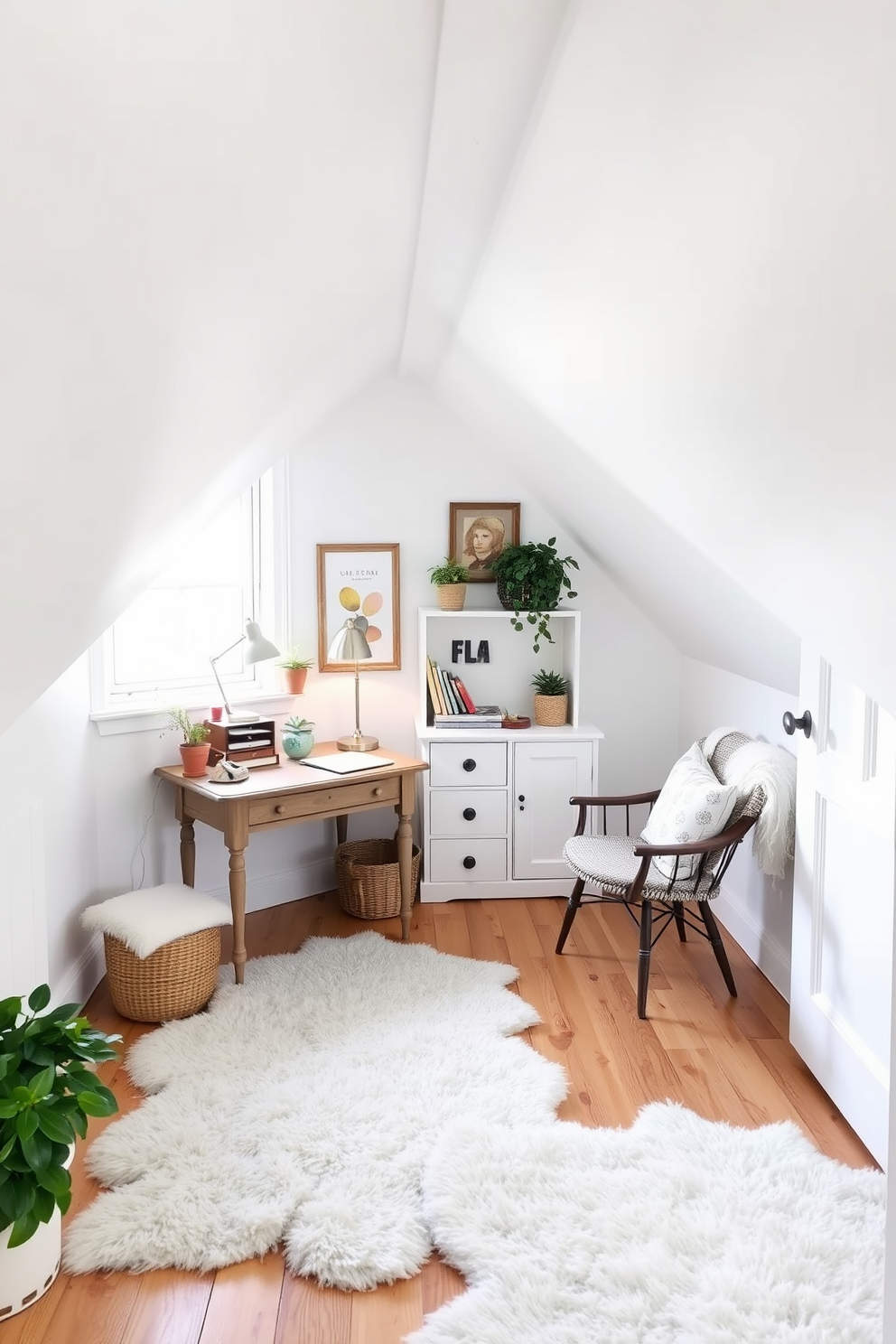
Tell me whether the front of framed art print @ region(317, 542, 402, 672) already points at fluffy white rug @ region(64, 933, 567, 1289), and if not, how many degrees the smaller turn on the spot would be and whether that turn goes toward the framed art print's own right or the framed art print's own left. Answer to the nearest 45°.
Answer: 0° — it already faces it

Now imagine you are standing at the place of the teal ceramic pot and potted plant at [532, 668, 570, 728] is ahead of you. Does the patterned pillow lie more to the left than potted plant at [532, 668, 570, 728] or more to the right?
right

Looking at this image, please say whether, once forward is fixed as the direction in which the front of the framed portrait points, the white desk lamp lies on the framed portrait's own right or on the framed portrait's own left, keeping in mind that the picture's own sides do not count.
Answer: on the framed portrait's own right

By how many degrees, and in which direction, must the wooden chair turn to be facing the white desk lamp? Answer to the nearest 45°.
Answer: approximately 45° to its right

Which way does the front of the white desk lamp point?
to the viewer's right

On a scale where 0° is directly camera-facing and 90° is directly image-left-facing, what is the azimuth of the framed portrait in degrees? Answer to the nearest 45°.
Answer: approximately 0°

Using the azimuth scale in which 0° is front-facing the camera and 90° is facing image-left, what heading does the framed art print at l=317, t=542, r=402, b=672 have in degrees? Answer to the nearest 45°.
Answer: approximately 0°

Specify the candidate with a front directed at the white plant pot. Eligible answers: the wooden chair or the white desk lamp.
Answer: the wooden chair

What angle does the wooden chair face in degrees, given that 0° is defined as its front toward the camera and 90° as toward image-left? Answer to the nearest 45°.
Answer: approximately 45°

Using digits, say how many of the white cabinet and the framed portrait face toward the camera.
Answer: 2

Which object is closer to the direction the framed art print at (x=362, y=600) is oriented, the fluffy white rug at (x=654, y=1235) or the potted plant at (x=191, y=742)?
the fluffy white rug

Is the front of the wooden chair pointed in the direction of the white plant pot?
yes

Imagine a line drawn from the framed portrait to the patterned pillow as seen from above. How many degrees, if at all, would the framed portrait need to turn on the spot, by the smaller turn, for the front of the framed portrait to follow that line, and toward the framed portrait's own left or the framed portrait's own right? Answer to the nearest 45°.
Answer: approximately 45° to the framed portrait's own left
